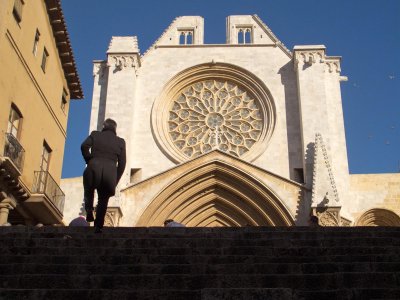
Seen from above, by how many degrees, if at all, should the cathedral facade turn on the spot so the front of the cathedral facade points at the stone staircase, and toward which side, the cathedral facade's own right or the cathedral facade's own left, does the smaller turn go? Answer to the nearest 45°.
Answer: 0° — it already faces it

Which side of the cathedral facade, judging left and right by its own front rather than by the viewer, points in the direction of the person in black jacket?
front

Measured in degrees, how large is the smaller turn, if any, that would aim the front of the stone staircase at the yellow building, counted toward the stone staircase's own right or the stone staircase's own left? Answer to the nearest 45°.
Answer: approximately 135° to the stone staircase's own right

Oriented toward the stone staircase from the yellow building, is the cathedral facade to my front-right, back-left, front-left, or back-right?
back-left

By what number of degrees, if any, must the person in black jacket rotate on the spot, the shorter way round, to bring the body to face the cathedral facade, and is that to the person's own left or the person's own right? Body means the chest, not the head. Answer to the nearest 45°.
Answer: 0° — they already face it

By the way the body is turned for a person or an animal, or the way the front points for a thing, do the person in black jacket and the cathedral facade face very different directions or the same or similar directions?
very different directions

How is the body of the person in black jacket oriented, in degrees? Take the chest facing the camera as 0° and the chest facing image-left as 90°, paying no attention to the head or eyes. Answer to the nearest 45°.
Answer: approximately 180°

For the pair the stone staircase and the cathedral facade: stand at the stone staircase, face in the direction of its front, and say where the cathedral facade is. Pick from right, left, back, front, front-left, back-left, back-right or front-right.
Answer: back
